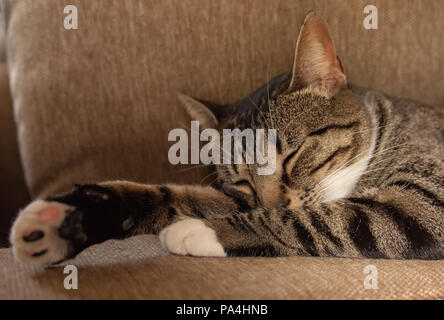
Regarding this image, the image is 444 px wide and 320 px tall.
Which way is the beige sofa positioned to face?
toward the camera
